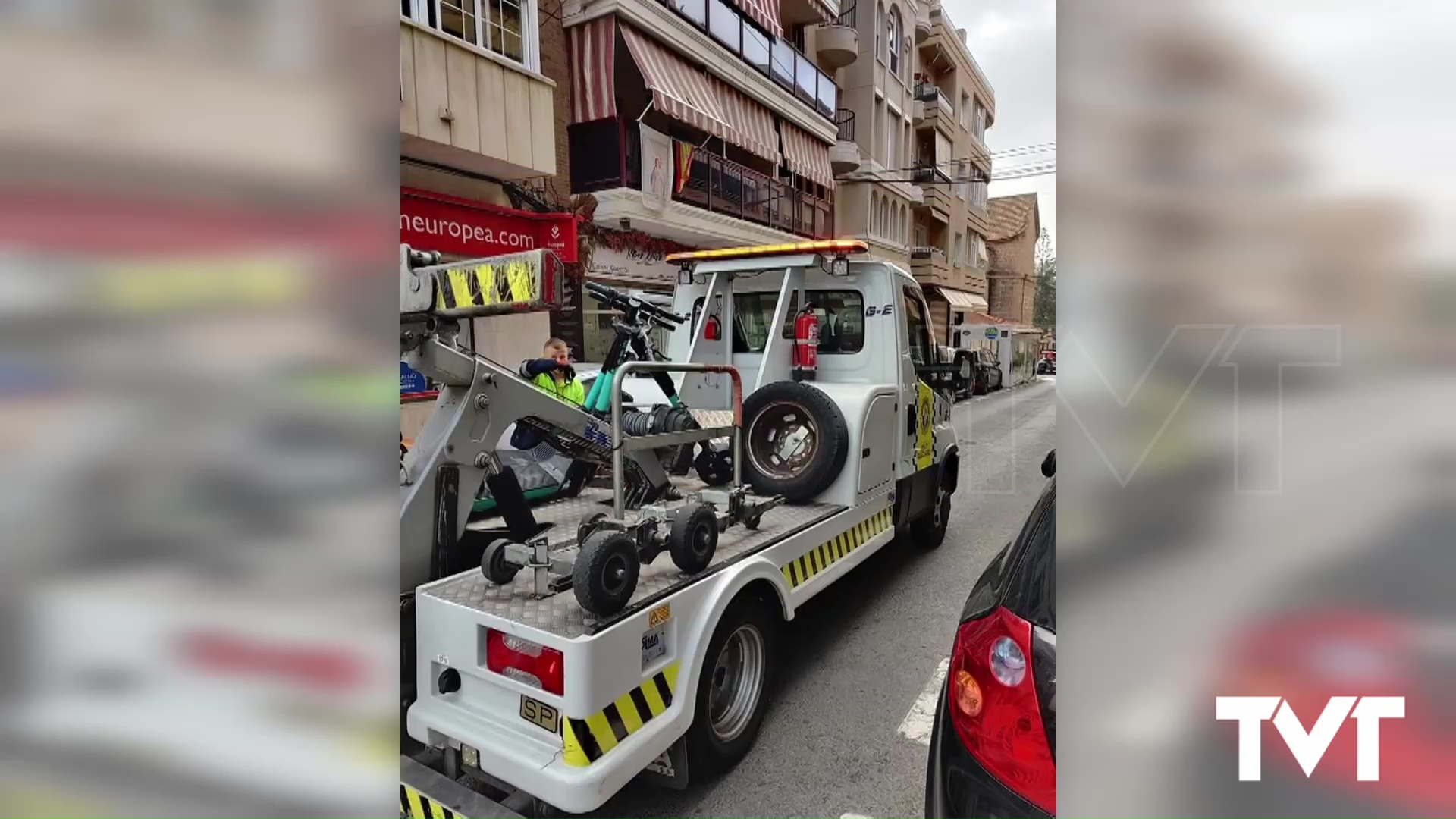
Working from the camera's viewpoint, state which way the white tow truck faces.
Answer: facing away from the viewer and to the right of the viewer

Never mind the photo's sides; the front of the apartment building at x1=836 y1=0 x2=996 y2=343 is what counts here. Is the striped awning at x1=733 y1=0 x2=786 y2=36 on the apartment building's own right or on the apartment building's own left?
on the apartment building's own right

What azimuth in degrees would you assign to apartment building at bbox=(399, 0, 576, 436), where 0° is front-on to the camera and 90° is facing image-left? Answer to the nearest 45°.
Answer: approximately 315°

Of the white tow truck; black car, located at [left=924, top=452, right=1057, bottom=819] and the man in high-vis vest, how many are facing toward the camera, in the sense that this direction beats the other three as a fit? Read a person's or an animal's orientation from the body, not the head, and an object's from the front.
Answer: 1

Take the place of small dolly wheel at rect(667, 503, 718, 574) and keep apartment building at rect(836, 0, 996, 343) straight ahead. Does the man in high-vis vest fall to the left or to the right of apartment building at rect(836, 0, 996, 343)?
left

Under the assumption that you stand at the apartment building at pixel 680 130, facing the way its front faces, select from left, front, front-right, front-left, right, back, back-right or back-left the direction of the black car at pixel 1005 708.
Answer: front-right

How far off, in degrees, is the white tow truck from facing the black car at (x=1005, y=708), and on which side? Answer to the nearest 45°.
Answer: approximately 90° to its right

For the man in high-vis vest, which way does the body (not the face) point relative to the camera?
toward the camera

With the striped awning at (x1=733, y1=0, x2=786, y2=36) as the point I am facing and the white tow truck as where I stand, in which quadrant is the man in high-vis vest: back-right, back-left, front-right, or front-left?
front-left

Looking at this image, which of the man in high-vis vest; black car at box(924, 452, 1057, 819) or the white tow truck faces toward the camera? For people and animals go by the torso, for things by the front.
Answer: the man in high-vis vest

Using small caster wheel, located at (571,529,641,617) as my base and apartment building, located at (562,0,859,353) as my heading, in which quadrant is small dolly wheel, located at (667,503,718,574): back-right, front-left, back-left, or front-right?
front-right

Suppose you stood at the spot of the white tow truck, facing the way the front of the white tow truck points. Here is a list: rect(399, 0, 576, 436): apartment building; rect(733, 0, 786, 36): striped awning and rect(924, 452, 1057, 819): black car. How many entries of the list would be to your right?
1

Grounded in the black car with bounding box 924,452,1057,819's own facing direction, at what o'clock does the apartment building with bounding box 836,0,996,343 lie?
The apartment building is roughly at 12 o'clock from the black car.

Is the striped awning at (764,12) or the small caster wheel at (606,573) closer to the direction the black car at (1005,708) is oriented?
the striped awning

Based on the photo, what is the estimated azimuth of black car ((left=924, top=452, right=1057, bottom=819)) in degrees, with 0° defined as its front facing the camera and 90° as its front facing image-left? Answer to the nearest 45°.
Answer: approximately 180°

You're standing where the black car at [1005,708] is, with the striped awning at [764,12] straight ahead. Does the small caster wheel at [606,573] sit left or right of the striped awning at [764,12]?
left

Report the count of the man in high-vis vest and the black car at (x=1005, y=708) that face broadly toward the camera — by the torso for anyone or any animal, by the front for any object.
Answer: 1

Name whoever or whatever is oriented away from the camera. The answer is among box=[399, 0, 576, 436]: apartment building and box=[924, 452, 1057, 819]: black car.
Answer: the black car
